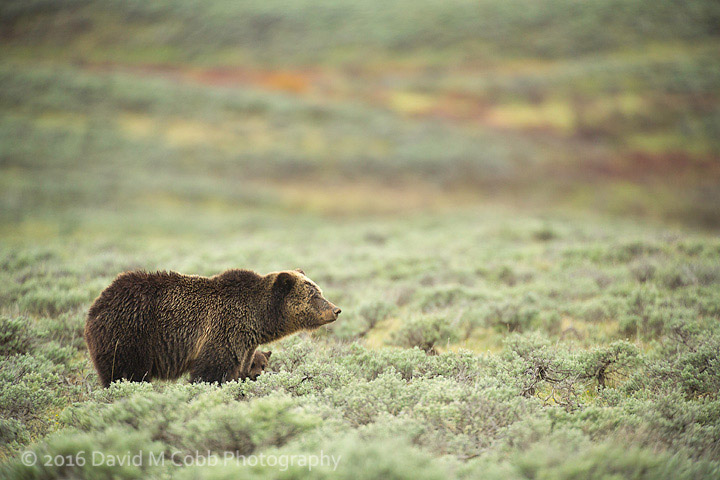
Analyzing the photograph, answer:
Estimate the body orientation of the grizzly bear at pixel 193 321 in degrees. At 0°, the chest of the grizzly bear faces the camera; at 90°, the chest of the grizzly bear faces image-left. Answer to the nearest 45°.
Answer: approximately 270°
